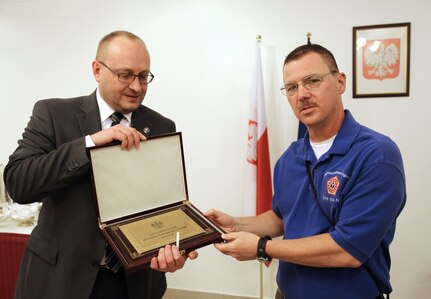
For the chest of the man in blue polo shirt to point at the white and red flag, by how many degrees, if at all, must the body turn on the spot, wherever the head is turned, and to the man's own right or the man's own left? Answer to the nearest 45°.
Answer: approximately 135° to the man's own right

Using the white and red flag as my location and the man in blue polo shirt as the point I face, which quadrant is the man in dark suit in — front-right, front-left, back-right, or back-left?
front-right

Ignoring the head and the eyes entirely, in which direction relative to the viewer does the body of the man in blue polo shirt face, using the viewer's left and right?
facing the viewer and to the left of the viewer

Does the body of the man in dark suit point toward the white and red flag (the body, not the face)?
no

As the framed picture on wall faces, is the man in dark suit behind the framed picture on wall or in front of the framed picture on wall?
in front

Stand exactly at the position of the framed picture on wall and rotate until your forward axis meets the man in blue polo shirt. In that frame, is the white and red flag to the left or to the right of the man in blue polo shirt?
right

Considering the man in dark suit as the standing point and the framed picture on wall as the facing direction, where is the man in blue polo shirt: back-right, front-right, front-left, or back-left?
front-right

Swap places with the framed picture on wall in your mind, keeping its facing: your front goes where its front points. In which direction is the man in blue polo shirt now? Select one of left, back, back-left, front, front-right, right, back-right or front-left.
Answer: front

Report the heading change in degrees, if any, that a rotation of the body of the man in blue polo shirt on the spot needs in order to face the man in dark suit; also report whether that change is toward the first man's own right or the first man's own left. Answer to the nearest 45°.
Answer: approximately 45° to the first man's own right

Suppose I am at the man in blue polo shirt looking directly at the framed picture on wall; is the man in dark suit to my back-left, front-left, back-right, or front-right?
back-left

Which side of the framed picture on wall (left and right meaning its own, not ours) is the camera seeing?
front

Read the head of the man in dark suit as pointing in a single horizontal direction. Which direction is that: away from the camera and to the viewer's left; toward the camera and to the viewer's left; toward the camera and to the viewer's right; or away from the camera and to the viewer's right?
toward the camera and to the viewer's right

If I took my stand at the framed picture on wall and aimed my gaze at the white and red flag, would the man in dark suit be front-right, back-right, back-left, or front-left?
front-left

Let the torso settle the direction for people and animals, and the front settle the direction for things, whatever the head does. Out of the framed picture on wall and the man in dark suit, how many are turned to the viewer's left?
0

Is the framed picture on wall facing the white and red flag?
no

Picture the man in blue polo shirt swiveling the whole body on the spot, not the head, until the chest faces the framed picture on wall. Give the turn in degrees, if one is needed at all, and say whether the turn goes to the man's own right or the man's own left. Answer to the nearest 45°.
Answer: approximately 135° to the man's own right
